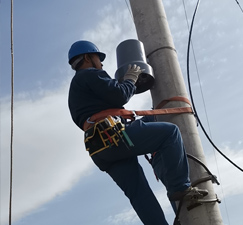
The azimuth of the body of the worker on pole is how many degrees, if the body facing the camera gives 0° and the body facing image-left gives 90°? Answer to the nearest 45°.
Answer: approximately 270°

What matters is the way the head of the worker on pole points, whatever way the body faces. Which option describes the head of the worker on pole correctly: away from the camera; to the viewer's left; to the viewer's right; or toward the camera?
to the viewer's right
